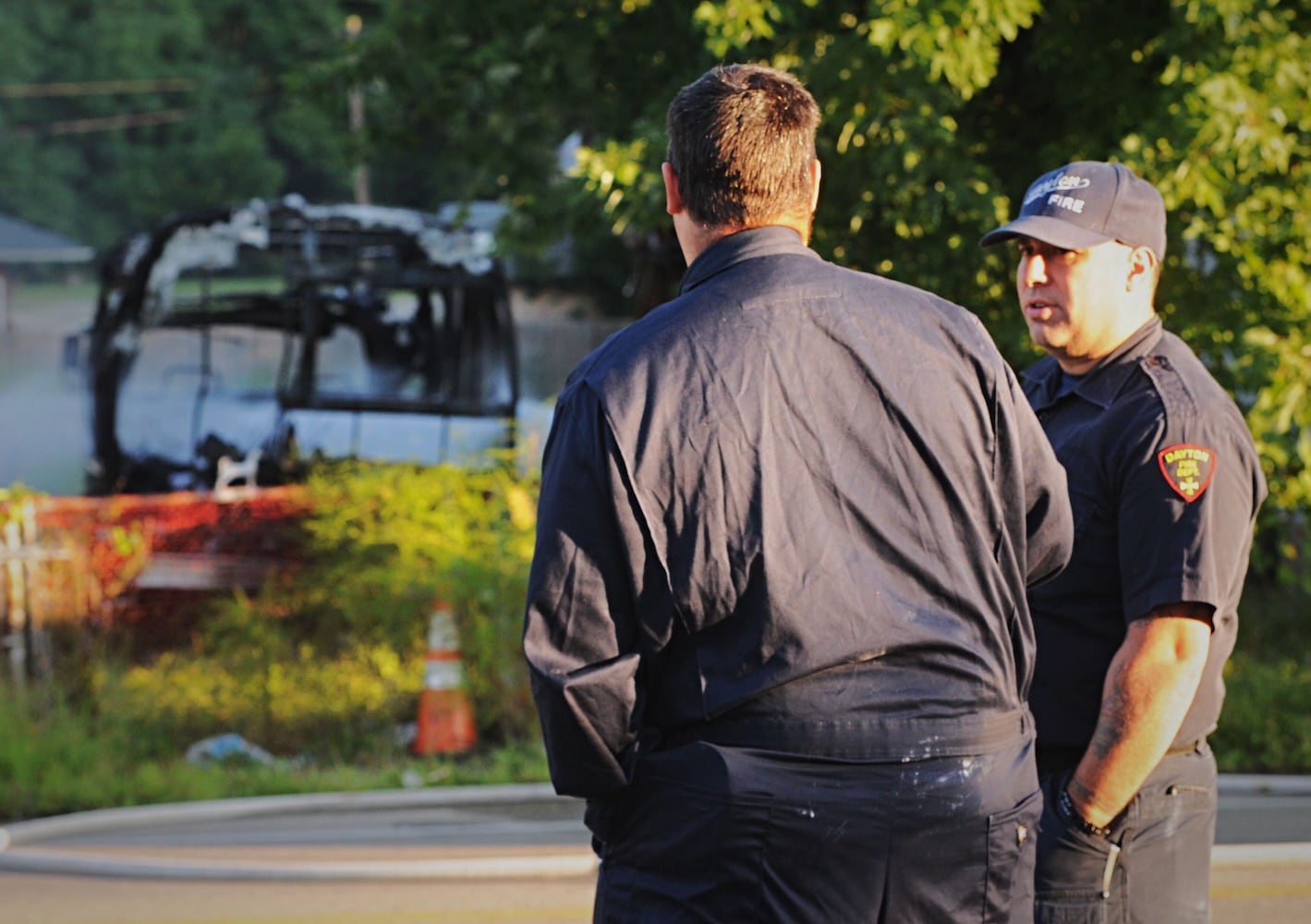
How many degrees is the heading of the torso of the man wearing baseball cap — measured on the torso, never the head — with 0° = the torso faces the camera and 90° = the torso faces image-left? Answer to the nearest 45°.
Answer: approximately 45°

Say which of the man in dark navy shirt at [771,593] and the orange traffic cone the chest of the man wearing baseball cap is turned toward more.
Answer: the man in dark navy shirt

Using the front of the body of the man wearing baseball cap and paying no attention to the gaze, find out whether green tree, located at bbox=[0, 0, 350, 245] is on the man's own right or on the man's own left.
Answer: on the man's own right

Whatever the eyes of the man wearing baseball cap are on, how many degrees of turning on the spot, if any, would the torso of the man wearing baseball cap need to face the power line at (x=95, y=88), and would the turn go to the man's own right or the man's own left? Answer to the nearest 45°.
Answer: approximately 90° to the man's own right

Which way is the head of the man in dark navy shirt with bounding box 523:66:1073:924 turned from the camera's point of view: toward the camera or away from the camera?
away from the camera

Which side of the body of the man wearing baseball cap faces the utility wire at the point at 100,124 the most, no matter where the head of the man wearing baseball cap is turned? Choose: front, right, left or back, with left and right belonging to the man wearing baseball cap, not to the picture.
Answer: right

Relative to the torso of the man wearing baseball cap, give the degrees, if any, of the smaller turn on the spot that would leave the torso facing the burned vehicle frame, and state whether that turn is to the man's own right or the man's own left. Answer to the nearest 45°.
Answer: approximately 90° to the man's own right

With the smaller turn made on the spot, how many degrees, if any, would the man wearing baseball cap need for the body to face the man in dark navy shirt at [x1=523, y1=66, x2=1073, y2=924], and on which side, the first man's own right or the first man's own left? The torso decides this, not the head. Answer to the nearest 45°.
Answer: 0° — they already face them

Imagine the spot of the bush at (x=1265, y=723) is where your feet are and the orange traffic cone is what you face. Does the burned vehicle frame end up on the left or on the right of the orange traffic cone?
right

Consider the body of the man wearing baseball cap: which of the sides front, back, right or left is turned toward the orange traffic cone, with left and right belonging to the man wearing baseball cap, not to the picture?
right
